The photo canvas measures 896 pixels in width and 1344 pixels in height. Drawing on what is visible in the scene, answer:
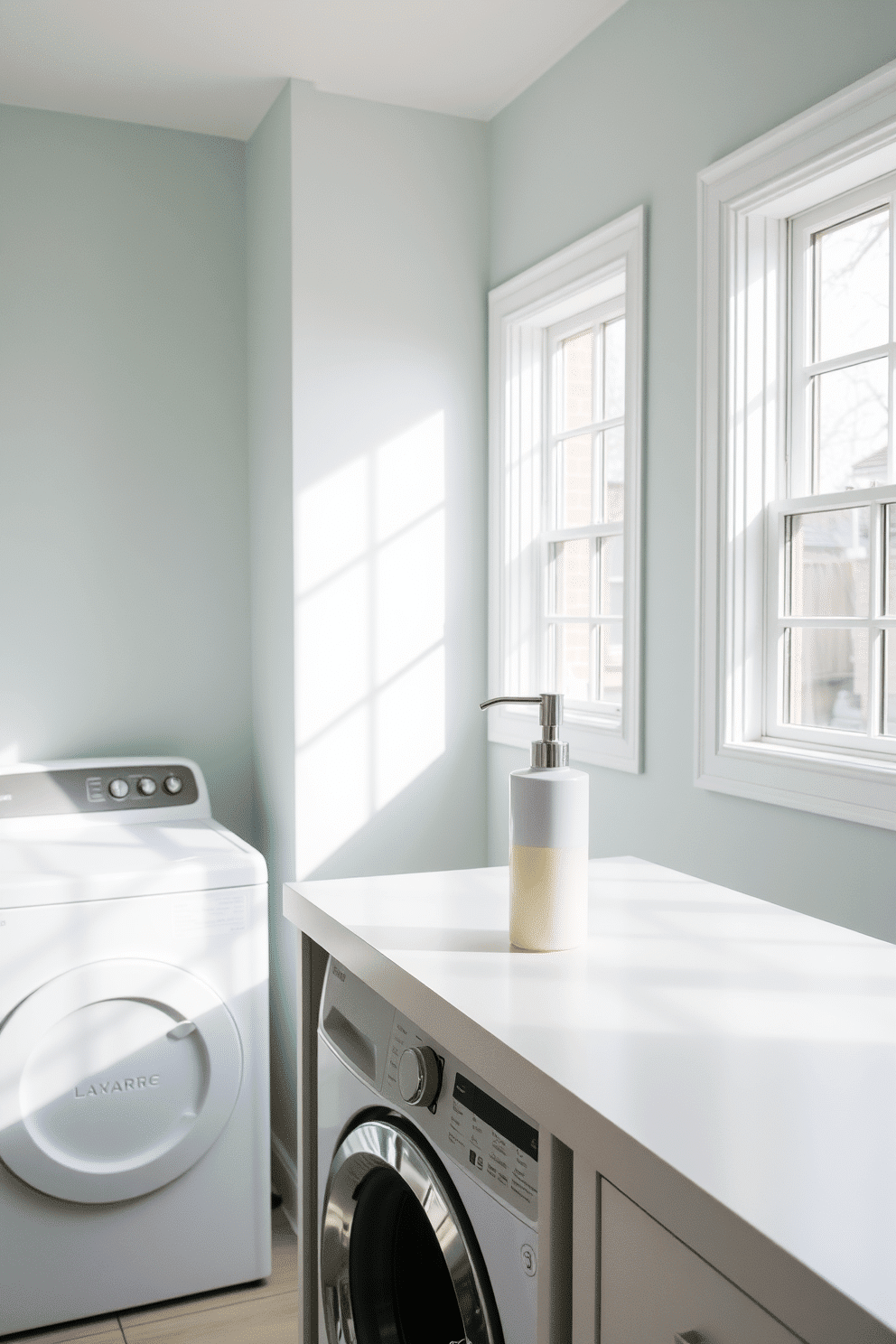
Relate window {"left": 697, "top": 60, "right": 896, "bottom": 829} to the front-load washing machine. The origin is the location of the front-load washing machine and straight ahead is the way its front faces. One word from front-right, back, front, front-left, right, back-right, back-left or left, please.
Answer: back

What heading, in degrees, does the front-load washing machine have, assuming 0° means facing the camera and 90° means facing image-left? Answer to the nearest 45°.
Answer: approximately 45°

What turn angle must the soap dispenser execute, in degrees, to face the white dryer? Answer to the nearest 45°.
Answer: approximately 45° to its right

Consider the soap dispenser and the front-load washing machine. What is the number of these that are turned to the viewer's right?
0

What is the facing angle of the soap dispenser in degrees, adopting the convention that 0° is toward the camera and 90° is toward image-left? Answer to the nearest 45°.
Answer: approximately 90°

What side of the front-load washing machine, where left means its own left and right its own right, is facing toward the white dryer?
right
